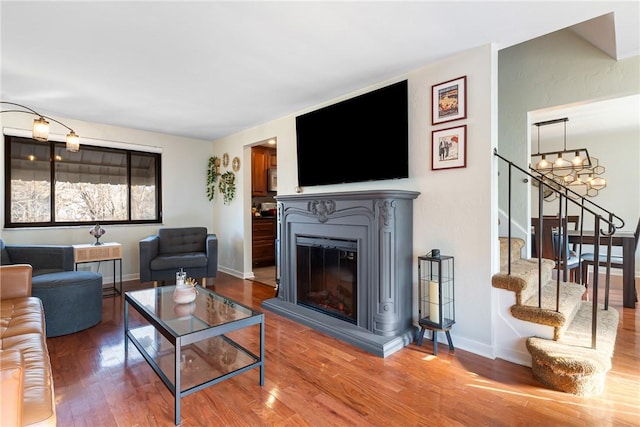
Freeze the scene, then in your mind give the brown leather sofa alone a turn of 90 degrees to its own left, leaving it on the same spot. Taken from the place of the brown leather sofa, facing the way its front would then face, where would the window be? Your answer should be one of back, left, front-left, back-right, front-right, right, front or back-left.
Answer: front

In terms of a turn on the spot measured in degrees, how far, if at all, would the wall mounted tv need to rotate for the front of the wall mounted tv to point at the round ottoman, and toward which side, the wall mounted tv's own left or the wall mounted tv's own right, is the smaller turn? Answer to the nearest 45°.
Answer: approximately 45° to the wall mounted tv's own right

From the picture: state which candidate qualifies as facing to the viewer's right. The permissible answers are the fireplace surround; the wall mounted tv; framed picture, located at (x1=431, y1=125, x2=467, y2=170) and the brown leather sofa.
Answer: the brown leather sofa

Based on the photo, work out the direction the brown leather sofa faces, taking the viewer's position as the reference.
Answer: facing to the right of the viewer

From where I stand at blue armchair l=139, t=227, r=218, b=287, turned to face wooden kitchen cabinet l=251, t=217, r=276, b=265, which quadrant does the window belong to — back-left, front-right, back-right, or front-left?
back-left

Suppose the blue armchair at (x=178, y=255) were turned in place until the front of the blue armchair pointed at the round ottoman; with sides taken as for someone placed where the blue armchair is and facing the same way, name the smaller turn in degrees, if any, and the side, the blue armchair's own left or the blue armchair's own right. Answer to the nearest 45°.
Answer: approximately 45° to the blue armchair's own right

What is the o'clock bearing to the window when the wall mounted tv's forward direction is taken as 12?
The window is roughly at 2 o'clock from the wall mounted tv.

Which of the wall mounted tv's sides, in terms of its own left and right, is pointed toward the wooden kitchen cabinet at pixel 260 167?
right

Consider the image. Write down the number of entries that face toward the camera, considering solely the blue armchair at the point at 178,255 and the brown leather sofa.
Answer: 1

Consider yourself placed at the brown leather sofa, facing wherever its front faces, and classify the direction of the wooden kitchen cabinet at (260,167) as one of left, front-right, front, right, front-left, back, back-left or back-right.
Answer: front-left

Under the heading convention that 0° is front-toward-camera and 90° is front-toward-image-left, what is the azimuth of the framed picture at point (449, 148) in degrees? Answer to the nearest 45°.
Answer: approximately 45°

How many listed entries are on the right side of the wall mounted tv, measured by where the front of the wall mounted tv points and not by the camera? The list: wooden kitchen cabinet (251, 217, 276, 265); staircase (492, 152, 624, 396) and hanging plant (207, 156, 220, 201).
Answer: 2
